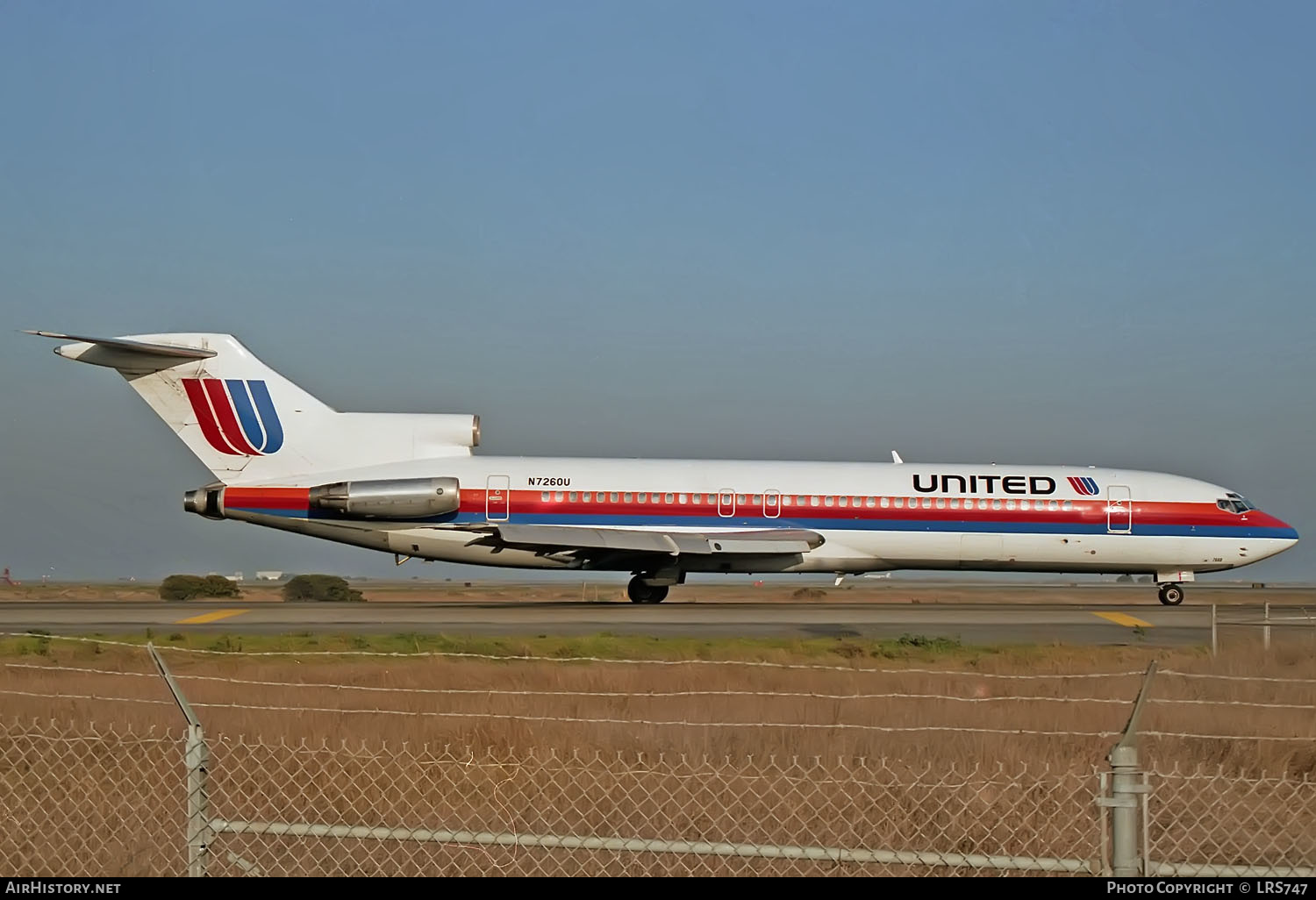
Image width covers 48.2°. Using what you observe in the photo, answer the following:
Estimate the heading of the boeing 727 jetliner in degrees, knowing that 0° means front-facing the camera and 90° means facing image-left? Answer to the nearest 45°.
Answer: approximately 270°

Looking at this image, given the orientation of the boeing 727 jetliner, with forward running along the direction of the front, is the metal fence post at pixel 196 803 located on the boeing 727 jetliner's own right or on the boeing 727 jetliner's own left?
on the boeing 727 jetliner's own right

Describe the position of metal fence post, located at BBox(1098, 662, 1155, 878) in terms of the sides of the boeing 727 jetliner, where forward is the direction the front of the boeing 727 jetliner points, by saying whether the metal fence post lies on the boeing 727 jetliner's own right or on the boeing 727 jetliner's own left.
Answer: on the boeing 727 jetliner's own right

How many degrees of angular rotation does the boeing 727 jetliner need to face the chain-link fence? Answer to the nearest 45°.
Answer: approximately 90° to its right
